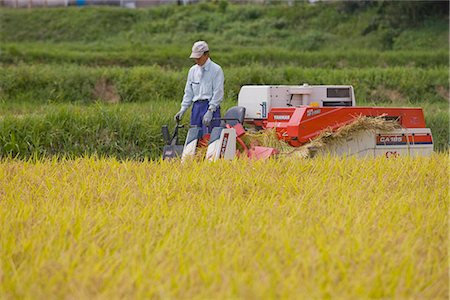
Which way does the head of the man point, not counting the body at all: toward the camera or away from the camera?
toward the camera

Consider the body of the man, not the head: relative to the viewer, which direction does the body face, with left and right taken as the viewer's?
facing the viewer and to the left of the viewer
